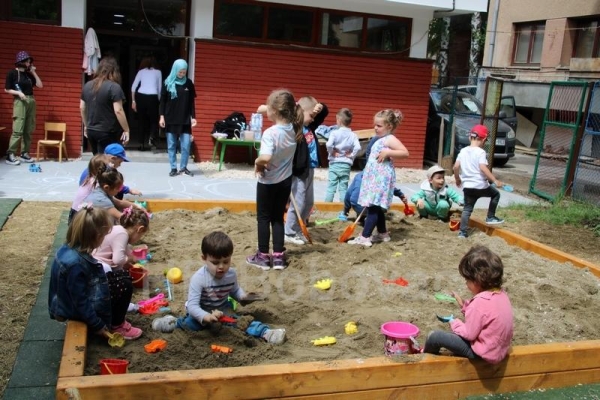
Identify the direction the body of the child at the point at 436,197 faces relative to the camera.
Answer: toward the camera

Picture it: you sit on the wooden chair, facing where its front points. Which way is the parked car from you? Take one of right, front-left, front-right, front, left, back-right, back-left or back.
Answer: back-left

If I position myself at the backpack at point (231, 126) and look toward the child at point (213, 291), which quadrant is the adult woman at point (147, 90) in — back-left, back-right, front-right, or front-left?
back-right

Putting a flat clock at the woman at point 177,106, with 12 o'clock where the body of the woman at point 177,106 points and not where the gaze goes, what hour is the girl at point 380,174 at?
the girl at point 380,174 is roughly at 11 o'clock from the woman at point 177,106.

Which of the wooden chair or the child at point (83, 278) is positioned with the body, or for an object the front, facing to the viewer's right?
the child

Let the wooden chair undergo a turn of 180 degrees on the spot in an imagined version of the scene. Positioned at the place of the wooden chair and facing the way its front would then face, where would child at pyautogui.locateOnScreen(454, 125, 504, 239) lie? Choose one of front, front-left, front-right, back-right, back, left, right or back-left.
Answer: right

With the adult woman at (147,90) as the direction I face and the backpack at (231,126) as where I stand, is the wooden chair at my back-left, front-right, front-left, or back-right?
front-left

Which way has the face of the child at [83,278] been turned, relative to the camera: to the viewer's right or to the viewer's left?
to the viewer's right

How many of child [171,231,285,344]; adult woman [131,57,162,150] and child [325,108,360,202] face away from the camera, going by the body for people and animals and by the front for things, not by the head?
2

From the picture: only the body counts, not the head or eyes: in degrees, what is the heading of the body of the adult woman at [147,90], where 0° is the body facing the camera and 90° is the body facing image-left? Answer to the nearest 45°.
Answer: approximately 180°

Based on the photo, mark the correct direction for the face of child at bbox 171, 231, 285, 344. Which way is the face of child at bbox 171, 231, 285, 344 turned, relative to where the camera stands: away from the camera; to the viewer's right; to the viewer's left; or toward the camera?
toward the camera

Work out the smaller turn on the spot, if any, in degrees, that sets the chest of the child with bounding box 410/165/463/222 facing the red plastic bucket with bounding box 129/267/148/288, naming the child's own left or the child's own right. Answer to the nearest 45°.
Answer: approximately 45° to the child's own right
